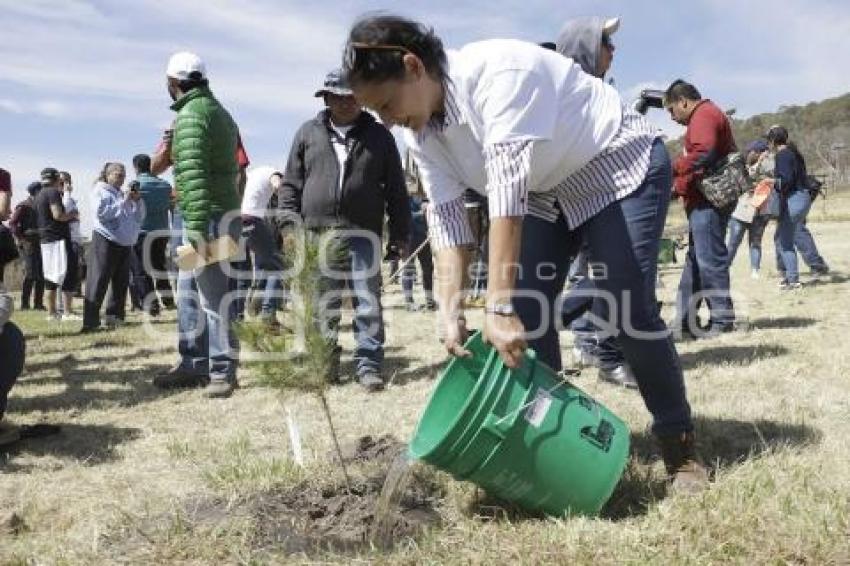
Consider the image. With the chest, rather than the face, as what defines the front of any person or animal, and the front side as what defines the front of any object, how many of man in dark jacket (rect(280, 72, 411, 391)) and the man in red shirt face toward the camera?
1

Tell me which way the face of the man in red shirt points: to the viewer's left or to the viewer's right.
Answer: to the viewer's left

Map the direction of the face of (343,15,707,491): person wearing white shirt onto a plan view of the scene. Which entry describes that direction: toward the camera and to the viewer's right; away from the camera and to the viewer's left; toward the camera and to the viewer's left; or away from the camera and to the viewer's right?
toward the camera and to the viewer's left

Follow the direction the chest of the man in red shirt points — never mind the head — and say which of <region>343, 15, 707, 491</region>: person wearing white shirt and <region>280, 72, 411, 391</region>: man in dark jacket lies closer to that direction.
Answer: the man in dark jacket

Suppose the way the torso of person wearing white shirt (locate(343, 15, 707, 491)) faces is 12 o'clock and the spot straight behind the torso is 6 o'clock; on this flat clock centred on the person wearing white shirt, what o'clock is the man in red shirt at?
The man in red shirt is roughly at 5 o'clock from the person wearing white shirt.

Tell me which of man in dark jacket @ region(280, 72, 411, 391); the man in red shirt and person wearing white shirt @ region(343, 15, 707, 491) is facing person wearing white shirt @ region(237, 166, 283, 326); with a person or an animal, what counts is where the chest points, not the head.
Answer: the man in red shirt

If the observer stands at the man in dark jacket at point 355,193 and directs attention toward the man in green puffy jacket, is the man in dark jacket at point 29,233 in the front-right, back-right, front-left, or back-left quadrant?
front-right

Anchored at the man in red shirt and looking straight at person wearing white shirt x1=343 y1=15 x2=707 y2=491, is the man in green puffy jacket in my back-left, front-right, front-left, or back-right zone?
front-right

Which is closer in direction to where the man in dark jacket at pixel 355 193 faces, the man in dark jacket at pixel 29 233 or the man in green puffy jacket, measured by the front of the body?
the man in green puffy jacket

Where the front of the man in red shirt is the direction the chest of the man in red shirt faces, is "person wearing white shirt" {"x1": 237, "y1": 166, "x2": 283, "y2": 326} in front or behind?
in front

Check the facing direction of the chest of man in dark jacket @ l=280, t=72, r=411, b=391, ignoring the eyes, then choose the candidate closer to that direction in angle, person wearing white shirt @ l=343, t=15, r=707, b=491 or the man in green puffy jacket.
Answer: the person wearing white shirt

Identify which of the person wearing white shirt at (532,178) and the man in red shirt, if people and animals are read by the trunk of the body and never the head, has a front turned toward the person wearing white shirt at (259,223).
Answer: the man in red shirt

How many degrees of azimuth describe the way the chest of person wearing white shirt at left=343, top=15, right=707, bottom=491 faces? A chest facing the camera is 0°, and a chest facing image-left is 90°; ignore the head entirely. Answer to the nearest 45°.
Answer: approximately 45°

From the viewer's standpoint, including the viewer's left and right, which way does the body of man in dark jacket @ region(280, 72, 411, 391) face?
facing the viewer

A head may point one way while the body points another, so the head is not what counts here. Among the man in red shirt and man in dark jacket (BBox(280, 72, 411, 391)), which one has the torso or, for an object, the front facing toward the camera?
the man in dark jacket

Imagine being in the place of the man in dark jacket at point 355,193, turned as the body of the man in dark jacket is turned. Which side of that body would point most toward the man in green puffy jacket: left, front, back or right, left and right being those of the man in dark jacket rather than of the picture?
right
